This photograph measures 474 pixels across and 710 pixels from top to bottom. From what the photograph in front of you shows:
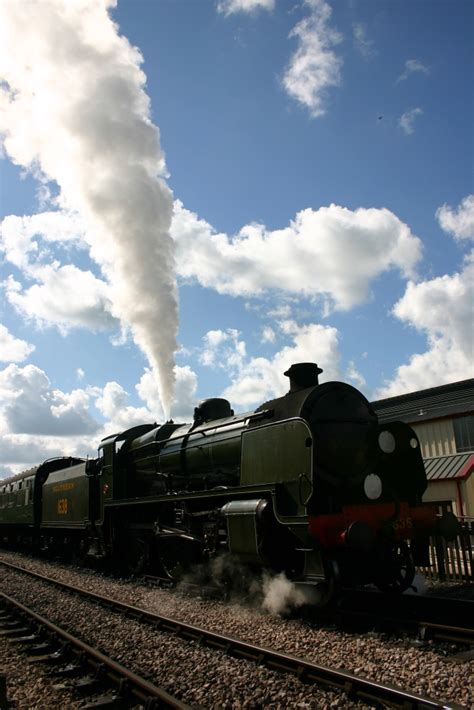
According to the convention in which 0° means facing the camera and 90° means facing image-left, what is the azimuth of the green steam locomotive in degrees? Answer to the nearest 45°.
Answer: approximately 315°

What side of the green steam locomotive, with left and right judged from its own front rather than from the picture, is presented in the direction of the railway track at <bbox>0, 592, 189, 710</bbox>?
right

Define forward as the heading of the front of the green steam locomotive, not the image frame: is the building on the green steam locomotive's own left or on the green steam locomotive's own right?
on the green steam locomotive's own left

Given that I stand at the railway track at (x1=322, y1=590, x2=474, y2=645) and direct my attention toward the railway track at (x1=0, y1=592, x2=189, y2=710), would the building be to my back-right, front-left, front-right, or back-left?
back-right
